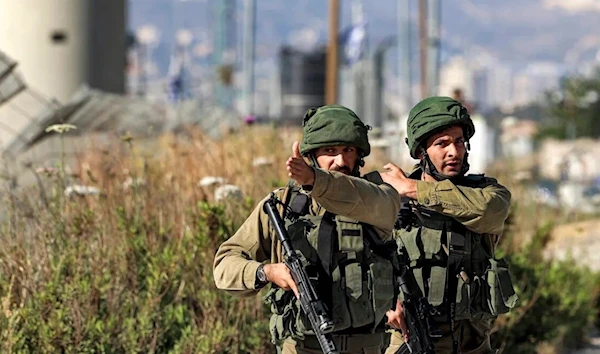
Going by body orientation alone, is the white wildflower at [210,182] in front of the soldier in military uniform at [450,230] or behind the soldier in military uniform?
behind

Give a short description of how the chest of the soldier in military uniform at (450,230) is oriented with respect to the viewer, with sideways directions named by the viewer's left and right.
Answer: facing the viewer

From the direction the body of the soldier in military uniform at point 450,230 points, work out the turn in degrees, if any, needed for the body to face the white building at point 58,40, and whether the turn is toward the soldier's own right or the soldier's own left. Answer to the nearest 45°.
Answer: approximately 135° to the soldier's own right

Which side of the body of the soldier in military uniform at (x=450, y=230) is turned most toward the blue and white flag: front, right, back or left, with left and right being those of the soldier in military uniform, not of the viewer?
back

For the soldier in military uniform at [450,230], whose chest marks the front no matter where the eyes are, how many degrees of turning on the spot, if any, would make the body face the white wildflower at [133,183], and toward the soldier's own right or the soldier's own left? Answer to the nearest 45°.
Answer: approximately 135° to the soldier's own right

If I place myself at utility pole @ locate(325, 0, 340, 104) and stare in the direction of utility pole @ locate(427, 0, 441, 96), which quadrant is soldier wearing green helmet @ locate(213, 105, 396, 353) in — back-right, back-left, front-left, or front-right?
back-right

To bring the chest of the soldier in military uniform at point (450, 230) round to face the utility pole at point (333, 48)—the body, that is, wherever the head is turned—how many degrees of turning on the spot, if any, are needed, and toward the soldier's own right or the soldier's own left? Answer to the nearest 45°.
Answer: approximately 180°

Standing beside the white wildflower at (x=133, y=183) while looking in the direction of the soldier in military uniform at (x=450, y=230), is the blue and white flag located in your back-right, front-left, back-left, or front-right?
back-left

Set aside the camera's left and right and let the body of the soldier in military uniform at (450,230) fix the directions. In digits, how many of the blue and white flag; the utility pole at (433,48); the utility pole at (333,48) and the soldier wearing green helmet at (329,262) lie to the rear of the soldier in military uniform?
3

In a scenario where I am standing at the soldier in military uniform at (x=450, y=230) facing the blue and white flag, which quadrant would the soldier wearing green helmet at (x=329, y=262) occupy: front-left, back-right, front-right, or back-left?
back-left

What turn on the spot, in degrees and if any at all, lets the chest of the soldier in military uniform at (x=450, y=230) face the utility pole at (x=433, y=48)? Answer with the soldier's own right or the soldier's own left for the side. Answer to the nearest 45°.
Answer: approximately 180°

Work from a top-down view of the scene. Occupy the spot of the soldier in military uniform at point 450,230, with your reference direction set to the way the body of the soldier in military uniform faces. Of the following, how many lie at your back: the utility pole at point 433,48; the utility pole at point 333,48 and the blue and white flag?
3

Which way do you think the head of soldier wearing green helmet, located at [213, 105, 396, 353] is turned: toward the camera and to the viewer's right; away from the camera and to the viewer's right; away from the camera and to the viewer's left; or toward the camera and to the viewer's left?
toward the camera and to the viewer's right
